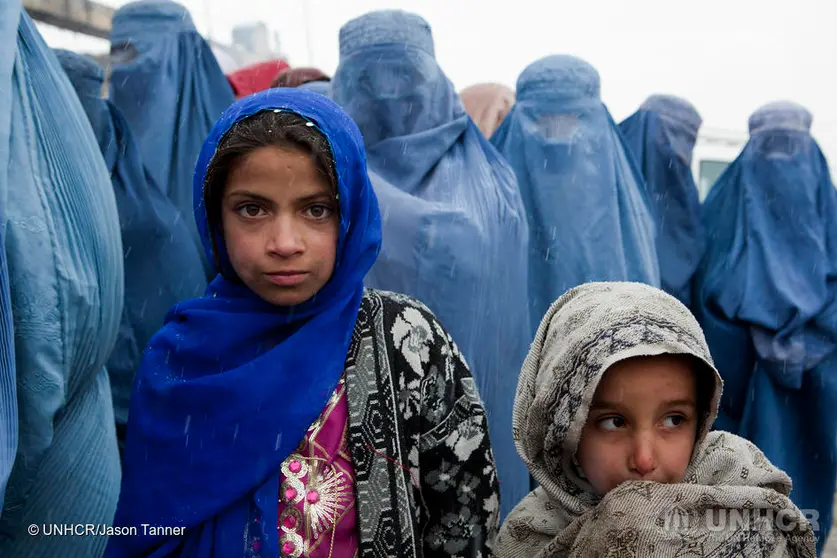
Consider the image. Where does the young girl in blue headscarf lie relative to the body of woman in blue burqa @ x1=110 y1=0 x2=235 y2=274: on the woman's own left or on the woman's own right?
on the woman's own left

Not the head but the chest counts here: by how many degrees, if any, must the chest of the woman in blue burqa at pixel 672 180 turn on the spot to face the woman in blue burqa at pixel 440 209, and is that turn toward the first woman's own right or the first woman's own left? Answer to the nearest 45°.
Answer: approximately 45° to the first woman's own right

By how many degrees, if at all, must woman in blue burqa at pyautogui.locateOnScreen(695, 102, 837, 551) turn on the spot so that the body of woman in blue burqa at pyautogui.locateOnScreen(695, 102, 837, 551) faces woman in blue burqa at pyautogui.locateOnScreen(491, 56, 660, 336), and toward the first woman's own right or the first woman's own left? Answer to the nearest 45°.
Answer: approximately 45° to the first woman's own right

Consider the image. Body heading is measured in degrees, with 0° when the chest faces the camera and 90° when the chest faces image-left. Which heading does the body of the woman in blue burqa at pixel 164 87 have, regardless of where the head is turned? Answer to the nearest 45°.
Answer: approximately 45°

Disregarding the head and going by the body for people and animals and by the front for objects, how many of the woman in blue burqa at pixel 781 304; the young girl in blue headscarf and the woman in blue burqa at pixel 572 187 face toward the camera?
3

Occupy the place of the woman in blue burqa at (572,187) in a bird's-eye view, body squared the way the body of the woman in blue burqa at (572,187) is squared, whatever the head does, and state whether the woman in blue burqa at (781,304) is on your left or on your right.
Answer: on your left

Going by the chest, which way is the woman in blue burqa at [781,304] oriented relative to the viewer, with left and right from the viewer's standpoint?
facing the viewer

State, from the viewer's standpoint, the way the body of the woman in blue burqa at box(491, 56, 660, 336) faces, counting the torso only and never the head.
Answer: toward the camera

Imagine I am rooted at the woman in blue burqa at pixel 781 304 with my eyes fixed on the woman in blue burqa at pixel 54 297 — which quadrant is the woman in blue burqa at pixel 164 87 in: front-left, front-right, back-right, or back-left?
front-right
